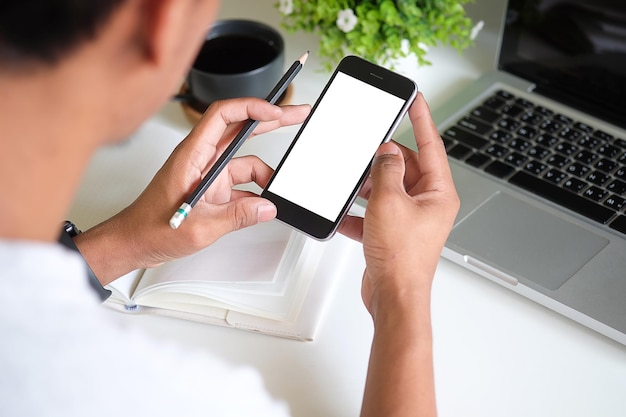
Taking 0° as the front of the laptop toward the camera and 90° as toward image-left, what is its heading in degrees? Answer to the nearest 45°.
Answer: approximately 45°

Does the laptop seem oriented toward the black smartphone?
yes

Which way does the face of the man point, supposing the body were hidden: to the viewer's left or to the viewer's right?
to the viewer's right

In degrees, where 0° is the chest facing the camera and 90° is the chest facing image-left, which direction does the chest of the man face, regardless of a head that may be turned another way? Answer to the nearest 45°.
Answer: approximately 225°
